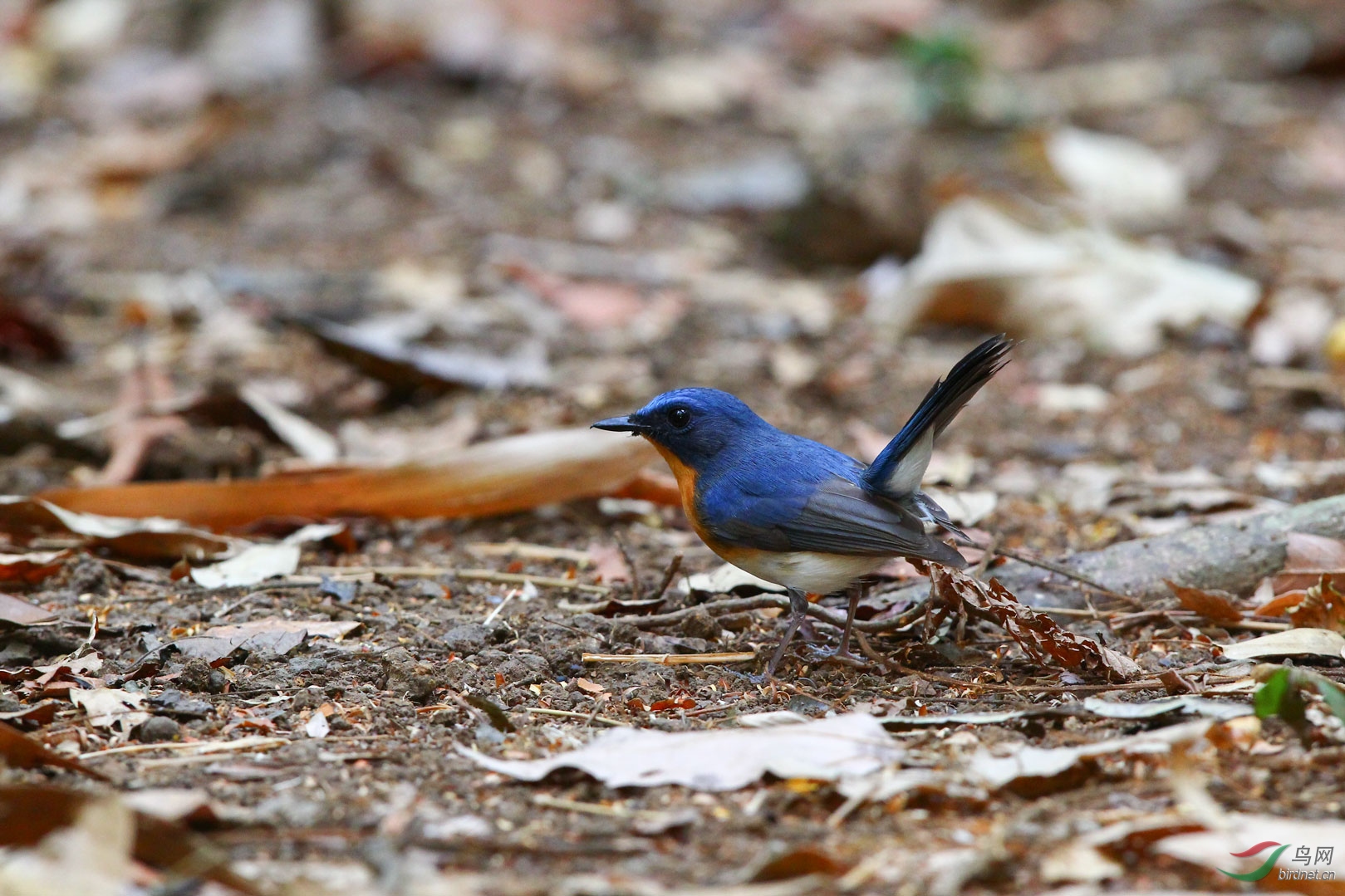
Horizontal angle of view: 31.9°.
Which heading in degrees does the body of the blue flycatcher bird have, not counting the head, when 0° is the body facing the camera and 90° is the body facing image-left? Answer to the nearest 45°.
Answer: approximately 90°

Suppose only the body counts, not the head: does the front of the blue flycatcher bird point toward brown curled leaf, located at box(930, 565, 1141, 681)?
no

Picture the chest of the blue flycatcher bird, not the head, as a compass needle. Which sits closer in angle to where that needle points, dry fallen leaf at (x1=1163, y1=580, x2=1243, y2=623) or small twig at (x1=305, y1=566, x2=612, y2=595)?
the small twig

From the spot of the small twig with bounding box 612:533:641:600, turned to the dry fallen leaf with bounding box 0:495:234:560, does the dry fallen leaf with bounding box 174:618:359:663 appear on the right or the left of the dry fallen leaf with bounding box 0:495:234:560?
left

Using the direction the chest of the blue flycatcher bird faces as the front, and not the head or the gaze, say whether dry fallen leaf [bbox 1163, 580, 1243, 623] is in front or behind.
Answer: behind

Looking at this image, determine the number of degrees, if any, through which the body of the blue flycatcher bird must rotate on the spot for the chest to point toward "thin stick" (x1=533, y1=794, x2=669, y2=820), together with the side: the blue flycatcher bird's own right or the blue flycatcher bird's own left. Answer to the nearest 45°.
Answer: approximately 90° to the blue flycatcher bird's own left

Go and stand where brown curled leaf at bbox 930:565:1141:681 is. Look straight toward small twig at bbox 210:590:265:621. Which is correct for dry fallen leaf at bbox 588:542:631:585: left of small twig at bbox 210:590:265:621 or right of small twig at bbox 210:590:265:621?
right

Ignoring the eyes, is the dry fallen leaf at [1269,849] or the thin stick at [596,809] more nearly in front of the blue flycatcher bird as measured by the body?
the thin stick

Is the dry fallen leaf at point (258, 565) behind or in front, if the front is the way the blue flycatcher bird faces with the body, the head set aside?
in front

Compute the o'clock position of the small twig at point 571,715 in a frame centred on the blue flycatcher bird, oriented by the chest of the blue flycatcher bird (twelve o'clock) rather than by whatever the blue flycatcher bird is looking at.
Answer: The small twig is roughly at 10 o'clock from the blue flycatcher bird.

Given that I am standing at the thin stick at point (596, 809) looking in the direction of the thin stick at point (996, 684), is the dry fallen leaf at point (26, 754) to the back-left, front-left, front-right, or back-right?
back-left

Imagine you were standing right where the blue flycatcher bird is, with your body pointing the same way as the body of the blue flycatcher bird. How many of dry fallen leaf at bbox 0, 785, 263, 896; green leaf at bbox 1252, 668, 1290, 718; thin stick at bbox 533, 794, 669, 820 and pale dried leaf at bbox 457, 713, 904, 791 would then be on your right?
0

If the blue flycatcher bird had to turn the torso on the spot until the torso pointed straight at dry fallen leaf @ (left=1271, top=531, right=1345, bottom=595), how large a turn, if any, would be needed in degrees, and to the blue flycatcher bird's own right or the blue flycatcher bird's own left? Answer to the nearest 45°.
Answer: approximately 180°

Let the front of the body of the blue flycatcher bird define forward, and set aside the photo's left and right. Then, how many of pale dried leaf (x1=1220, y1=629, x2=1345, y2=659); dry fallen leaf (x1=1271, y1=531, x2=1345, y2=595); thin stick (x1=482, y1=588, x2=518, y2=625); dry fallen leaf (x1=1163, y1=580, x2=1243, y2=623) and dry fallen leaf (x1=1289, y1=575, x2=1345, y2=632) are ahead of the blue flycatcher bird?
1
